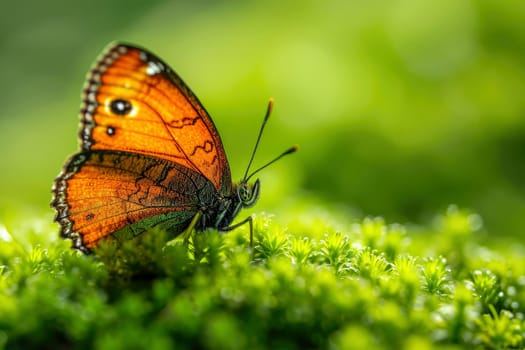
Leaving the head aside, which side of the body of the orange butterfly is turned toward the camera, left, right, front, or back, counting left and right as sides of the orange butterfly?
right
